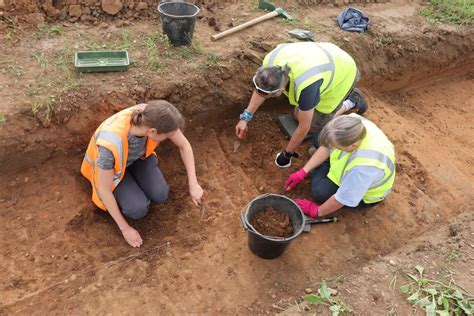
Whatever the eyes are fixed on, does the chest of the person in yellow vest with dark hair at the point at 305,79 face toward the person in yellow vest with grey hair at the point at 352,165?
no

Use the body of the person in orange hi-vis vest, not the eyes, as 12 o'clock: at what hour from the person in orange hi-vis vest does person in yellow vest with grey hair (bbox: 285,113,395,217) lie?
The person in yellow vest with grey hair is roughly at 11 o'clock from the person in orange hi-vis vest.

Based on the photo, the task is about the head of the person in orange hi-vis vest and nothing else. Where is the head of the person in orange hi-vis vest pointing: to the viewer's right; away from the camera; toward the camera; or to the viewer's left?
to the viewer's right

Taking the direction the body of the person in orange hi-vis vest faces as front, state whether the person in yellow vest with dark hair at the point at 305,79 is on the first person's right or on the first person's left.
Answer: on the first person's left

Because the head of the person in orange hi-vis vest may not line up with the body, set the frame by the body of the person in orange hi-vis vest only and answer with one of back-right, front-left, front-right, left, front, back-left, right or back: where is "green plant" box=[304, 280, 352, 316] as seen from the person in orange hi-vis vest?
front

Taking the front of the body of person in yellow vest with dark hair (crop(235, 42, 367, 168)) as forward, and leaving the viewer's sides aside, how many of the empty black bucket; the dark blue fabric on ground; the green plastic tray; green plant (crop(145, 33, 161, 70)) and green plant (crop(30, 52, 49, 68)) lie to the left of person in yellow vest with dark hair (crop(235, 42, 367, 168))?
0

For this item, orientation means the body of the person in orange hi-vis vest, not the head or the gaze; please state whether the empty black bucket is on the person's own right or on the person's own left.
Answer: on the person's own left

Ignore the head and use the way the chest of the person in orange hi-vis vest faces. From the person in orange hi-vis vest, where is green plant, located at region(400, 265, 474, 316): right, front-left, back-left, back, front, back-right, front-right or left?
front

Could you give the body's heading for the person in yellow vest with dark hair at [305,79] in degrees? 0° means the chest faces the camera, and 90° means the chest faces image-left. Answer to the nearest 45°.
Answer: approximately 45°

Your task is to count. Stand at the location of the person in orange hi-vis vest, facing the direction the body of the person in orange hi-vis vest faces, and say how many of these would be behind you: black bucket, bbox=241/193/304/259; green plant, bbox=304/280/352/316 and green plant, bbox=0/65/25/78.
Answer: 1

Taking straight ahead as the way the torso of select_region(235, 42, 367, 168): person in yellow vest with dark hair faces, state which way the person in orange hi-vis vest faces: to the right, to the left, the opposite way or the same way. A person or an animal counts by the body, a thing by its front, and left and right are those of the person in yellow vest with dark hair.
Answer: to the left

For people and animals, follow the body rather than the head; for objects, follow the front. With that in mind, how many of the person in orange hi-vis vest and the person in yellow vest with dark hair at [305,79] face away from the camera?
0

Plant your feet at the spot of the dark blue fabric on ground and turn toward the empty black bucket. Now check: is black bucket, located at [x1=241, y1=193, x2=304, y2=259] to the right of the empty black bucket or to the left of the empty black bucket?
left

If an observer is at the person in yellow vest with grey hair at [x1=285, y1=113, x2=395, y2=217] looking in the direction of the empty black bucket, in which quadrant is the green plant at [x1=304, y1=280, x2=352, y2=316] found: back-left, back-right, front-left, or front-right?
back-left

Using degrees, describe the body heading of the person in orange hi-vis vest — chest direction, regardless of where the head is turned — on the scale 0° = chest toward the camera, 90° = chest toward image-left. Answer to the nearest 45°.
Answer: approximately 315°

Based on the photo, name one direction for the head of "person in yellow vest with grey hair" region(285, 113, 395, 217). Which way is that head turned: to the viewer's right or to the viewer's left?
to the viewer's left
